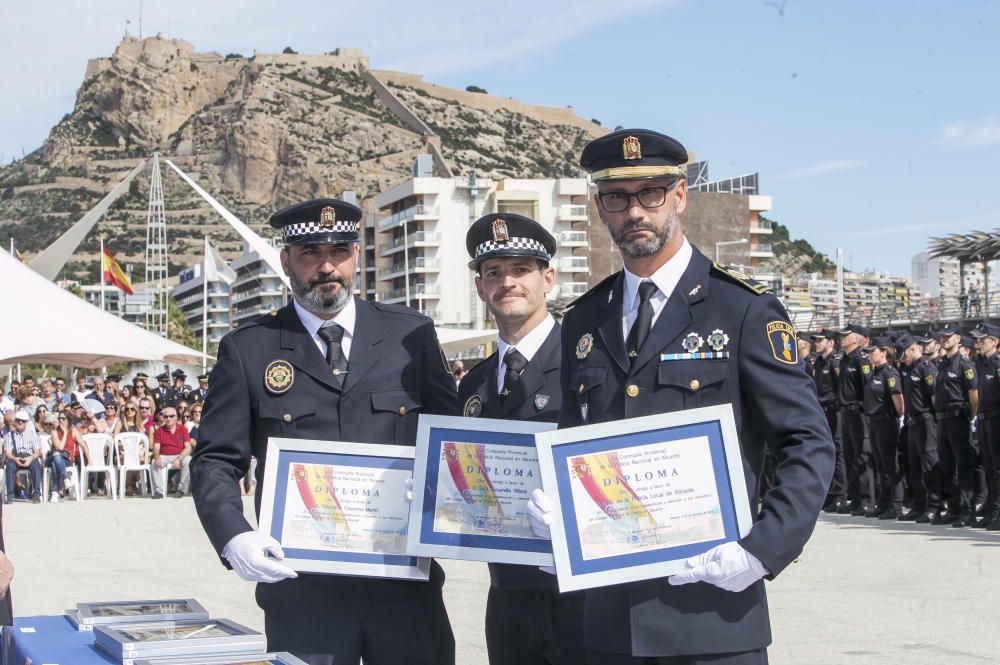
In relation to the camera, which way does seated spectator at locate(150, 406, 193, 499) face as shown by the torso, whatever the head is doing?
toward the camera

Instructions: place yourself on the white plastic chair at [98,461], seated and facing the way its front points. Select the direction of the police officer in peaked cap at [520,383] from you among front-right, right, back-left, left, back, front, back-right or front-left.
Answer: front

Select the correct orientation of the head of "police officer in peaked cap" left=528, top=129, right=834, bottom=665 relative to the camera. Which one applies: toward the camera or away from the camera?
toward the camera

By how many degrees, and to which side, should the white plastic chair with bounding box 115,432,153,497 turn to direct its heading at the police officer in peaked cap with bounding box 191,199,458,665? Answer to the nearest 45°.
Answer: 0° — it already faces them

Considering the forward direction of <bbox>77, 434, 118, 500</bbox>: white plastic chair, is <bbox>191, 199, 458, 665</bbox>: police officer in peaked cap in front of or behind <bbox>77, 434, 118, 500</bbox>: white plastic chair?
in front

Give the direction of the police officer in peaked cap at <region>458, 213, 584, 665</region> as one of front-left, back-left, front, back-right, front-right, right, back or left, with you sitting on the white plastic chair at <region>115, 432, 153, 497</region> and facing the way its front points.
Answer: front

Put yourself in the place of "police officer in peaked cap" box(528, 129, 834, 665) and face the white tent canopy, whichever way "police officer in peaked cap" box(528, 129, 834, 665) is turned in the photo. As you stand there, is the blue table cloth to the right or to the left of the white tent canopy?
left

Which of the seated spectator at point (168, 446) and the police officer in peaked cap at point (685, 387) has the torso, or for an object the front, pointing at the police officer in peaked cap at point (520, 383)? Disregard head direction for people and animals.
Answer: the seated spectator

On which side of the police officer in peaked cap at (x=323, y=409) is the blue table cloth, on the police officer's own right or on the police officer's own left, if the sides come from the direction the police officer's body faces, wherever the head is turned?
on the police officer's own right

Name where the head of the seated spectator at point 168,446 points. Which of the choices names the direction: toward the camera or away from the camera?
toward the camera

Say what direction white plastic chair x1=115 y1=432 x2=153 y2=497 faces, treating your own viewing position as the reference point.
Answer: facing the viewer

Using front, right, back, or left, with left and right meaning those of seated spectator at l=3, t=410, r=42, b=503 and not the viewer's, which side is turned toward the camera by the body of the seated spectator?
front

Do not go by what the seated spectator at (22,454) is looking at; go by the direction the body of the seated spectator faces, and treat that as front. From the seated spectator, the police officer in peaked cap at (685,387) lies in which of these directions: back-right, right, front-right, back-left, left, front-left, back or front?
front
